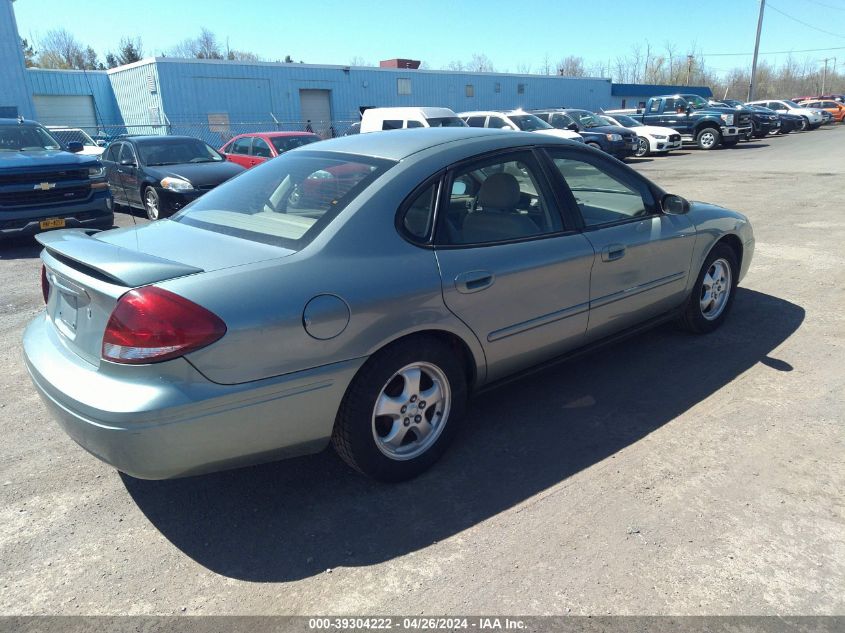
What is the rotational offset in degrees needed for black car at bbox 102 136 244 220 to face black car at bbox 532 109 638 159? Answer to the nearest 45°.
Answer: approximately 90° to its left

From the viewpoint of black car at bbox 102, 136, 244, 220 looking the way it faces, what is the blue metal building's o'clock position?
The blue metal building is roughly at 7 o'clock from the black car.

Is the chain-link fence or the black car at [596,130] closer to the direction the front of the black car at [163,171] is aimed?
the black car

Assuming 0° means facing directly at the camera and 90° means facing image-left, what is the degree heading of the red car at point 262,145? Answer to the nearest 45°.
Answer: approximately 315°

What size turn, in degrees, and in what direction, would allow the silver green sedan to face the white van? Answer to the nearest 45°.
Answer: approximately 45° to its left

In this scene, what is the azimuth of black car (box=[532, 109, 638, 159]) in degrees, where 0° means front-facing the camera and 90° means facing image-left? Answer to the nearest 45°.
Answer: approximately 315°

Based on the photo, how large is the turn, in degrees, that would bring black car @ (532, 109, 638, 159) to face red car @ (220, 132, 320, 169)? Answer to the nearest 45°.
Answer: approximately 90° to its right

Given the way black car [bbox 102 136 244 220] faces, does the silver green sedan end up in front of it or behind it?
in front

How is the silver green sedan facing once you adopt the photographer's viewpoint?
facing away from the viewer and to the right of the viewer

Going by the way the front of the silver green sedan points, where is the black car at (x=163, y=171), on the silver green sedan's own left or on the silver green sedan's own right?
on the silver green sedan's own left
